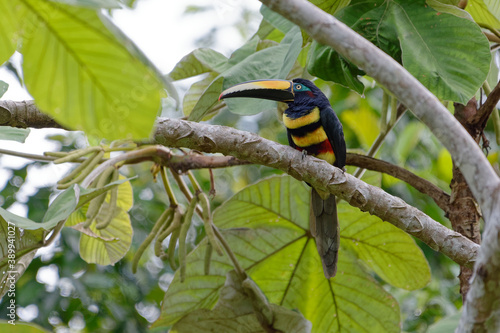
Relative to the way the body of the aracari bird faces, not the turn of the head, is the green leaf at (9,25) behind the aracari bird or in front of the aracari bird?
in front

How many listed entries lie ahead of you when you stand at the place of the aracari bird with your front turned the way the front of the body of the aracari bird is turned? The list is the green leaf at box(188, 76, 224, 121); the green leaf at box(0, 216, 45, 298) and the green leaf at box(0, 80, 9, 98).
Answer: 3

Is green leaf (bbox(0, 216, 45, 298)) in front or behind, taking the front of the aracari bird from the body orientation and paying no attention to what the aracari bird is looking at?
in front

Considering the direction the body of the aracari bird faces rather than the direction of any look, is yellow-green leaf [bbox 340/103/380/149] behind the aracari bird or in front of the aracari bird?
behind

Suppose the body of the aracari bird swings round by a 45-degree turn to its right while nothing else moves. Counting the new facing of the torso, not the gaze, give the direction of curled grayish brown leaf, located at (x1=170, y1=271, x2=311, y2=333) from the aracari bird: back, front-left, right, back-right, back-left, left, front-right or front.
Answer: front-right

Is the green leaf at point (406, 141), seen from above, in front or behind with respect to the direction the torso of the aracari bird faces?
behind

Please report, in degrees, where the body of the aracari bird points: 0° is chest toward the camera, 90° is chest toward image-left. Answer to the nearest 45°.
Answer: approximately 45°
